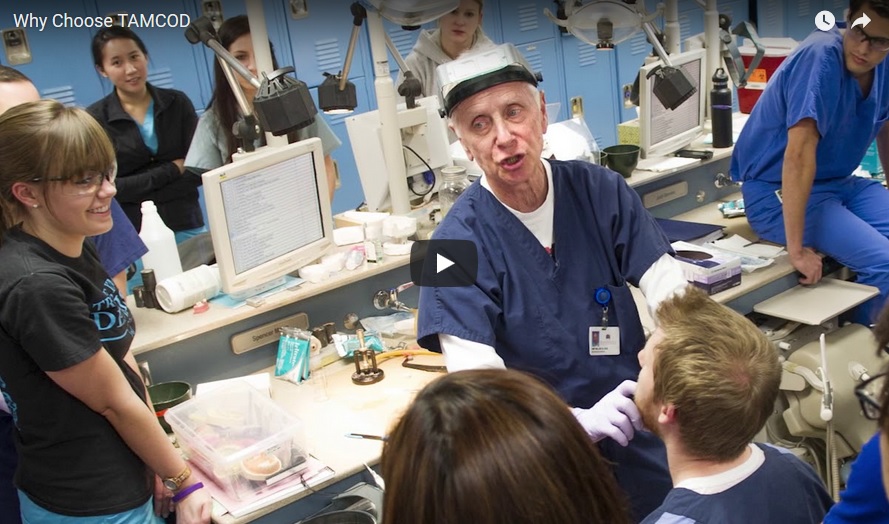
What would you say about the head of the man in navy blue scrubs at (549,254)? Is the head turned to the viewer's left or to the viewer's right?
to the viewer's left

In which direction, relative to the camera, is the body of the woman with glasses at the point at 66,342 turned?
to the viewer's right

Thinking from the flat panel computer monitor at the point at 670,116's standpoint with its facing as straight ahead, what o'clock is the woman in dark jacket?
The woman in dark jacket is roughly at 4 o'clock from the flat panel computer monitor.

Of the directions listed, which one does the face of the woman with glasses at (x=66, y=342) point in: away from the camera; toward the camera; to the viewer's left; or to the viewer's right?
to the viewer's right

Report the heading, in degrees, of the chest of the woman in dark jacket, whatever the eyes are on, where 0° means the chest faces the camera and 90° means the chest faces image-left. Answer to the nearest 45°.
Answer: approximately 0°

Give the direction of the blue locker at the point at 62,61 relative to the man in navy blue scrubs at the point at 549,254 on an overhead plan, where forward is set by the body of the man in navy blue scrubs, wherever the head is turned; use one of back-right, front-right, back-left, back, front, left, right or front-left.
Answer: back-right

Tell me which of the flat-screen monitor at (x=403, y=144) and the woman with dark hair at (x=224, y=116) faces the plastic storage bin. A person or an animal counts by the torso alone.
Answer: the woman with dark hair

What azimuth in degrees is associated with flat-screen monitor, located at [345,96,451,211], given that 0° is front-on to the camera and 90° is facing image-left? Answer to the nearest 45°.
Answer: approximately 180°

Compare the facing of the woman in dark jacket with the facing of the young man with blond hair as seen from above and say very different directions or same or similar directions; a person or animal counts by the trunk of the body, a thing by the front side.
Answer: very different directions

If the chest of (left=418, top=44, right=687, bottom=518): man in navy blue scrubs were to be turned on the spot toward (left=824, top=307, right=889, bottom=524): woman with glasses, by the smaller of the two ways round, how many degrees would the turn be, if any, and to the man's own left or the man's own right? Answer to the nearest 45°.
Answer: approximately 45° to the man's own left
